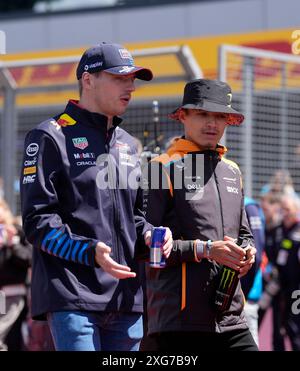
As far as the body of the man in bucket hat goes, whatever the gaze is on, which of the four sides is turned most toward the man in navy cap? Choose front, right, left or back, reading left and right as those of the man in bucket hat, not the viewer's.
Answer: right

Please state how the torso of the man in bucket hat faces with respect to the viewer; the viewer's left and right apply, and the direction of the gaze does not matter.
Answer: facing the viewer and to the right of the viewer

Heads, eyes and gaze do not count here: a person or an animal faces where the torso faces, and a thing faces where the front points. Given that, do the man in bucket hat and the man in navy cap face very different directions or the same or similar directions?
same or similar directions

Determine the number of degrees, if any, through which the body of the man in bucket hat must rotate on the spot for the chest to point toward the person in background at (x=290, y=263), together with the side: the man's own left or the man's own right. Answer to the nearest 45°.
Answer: approximately 135° to the man's own left

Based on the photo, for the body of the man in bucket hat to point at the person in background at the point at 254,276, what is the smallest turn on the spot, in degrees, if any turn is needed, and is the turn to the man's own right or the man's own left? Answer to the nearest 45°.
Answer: approximately 135° to the man's own left

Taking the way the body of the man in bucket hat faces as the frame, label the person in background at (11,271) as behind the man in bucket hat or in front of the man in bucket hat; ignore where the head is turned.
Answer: behind

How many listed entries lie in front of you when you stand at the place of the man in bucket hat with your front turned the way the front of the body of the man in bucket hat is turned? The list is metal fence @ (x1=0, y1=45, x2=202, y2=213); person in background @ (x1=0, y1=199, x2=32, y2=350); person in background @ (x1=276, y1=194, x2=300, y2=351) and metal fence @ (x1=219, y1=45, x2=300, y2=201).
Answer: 0

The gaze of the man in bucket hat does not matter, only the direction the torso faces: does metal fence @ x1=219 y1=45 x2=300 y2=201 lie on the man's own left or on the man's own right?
on the man's own left

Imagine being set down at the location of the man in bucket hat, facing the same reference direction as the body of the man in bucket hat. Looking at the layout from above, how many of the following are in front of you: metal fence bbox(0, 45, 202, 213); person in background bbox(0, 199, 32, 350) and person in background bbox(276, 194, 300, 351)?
0

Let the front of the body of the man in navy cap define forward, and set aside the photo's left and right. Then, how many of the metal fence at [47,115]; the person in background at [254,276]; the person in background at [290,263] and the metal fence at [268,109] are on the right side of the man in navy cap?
0

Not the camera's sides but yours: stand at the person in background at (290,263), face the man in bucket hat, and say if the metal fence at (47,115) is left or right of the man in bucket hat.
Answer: right

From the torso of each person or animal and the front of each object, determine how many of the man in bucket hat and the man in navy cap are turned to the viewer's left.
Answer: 0

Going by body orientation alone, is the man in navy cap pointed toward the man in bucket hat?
no

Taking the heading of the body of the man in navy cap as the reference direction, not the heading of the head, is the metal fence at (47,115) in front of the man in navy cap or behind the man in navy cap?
behind

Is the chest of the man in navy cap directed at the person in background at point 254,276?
no
